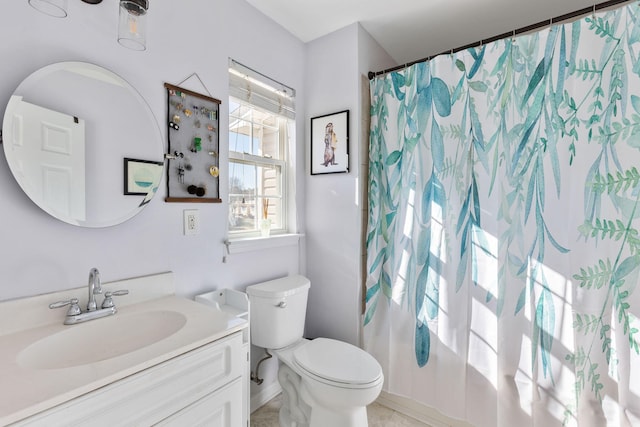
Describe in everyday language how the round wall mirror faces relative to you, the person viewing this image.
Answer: facing the viewer and to the right of the viewer

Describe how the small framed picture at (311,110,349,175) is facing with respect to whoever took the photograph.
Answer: facing the viewer and to the left of the viewer

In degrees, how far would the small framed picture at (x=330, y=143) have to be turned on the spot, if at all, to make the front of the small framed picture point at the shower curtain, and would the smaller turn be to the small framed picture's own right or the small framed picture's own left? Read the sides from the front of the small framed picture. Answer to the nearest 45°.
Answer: approximately 90° to the small framed picture's own left

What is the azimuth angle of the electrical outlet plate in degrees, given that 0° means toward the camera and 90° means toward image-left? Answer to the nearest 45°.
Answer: approximately 315°

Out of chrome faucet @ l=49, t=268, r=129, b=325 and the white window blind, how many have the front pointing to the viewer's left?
0
